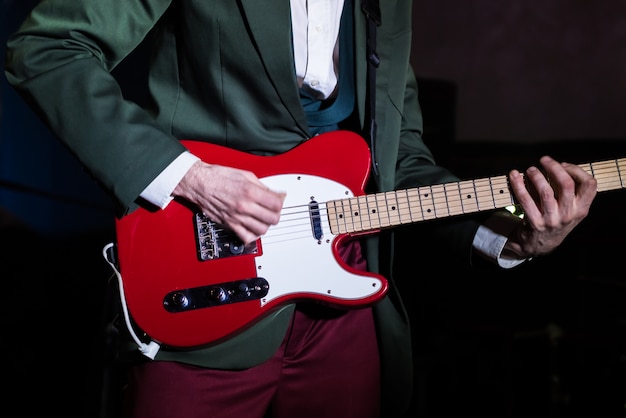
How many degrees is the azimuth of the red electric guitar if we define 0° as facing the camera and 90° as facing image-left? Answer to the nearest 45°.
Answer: approximately 0°
